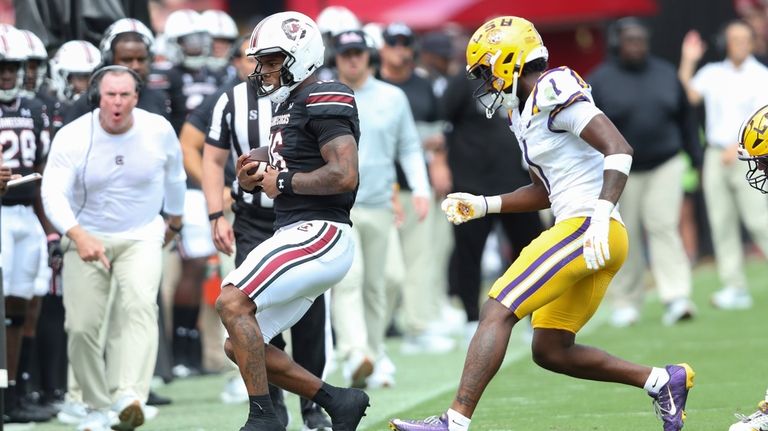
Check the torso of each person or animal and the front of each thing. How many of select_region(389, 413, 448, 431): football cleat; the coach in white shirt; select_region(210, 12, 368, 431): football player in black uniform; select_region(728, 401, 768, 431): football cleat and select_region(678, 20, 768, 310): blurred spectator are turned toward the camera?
2

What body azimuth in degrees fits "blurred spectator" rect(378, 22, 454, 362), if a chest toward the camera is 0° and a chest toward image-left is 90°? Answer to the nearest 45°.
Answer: approximately 0°

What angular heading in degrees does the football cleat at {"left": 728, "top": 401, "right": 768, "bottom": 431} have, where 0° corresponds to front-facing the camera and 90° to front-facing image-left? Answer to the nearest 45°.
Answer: approximately 90°
